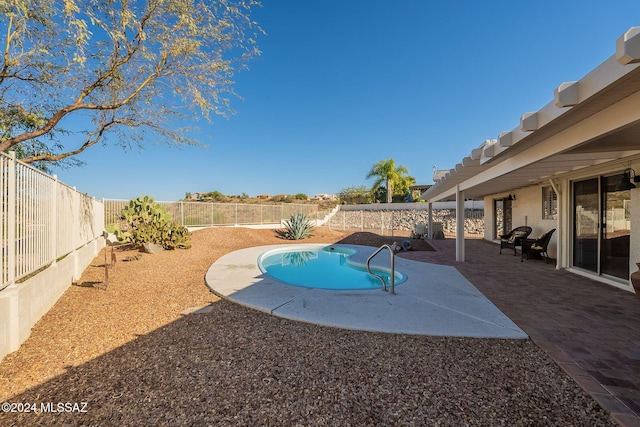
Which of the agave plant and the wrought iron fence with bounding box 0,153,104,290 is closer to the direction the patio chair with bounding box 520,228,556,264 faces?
the agave plant

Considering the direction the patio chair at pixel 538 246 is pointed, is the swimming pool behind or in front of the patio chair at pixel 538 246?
in front

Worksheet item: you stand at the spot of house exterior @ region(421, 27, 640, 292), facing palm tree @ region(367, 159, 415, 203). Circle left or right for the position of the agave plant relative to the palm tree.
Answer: left

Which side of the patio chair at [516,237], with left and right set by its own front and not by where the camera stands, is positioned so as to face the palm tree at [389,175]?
right

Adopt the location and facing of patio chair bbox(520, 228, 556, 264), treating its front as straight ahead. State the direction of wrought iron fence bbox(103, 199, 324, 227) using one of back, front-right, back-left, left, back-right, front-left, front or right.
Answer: front

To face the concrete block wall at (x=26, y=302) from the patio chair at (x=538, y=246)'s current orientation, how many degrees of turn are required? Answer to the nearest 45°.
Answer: approximately 45° to its left

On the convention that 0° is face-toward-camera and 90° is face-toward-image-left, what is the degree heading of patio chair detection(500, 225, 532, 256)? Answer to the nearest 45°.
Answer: approximately 45°

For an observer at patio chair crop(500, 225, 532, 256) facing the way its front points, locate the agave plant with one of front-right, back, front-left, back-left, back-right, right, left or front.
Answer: front-right

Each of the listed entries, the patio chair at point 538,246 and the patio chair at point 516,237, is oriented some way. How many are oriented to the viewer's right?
0

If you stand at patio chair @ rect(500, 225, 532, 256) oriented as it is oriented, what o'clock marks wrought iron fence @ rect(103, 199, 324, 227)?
The wrought iron fence is roughly at 1 o'clock from the patio chair.

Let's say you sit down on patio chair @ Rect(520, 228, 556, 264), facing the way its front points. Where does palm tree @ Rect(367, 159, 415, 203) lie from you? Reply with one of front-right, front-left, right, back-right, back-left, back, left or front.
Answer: front-right

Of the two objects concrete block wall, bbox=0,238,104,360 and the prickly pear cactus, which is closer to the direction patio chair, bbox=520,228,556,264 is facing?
the prickly pear cactus

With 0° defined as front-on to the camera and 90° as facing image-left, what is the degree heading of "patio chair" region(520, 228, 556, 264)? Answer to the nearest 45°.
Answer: approximately 90°

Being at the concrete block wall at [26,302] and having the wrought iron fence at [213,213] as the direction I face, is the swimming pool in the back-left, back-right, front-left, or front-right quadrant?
front-right

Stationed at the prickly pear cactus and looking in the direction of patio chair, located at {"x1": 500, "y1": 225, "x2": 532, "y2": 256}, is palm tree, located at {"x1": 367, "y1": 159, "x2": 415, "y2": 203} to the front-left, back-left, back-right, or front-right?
front-left

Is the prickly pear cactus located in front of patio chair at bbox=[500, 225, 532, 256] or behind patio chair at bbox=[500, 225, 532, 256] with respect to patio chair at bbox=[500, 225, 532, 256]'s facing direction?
in front
